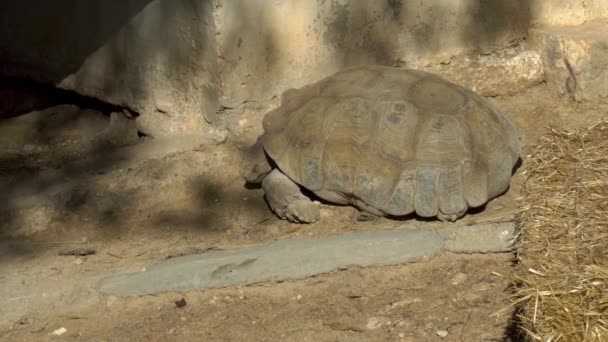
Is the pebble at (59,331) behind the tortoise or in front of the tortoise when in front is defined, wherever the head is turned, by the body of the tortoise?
in front

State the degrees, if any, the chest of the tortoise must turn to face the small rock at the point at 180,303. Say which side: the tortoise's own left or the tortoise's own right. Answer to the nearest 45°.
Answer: approximately 45° to the tortoise's own left

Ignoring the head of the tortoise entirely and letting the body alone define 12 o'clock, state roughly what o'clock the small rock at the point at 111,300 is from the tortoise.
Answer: The small rock is roughly at 11 o'clock from the tortoise.

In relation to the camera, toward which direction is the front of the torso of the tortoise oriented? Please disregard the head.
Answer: to the viewer's left

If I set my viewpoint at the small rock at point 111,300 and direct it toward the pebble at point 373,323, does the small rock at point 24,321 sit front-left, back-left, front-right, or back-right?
back-right
